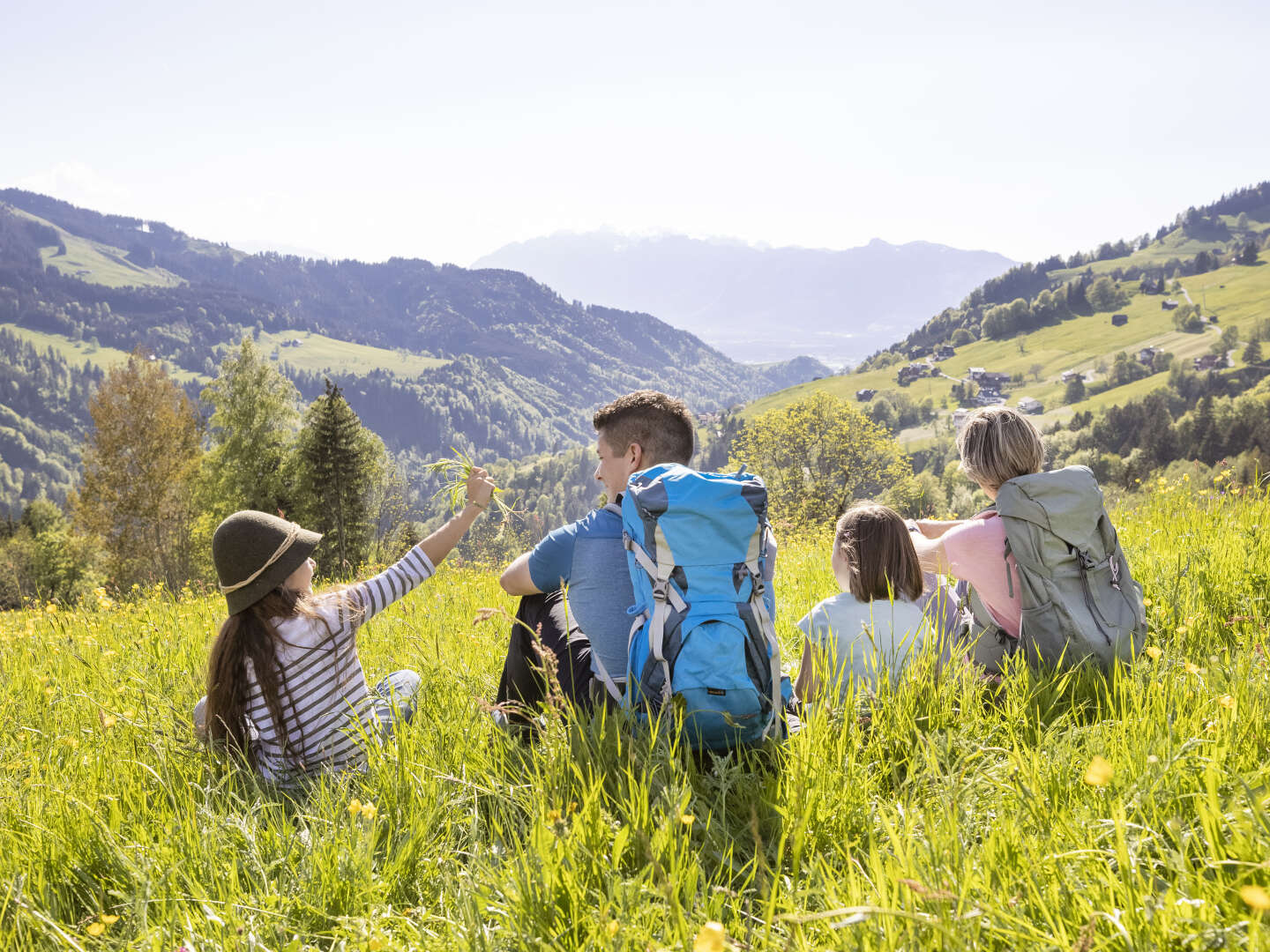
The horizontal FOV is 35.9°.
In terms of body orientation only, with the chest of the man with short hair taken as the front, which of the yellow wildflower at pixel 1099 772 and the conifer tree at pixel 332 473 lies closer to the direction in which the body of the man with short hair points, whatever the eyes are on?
the conifer tree

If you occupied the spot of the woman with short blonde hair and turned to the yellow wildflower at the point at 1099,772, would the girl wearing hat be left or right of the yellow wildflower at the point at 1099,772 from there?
right

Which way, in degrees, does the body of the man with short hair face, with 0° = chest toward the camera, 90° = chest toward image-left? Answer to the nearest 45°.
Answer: approximately 135°

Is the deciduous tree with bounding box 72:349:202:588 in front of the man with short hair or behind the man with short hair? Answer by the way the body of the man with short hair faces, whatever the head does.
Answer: in front

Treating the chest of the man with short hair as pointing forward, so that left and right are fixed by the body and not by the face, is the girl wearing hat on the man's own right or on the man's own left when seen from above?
on the man's own left

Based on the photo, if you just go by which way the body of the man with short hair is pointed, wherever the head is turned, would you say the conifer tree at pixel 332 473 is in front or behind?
in front

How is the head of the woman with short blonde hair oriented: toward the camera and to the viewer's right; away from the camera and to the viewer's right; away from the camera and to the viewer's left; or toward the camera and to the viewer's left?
away from the camera and to the viewer's left

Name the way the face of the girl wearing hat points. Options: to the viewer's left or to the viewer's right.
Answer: to the viewer's right

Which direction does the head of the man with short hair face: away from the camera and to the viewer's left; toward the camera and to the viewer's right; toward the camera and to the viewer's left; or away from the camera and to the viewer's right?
away from the camera and to the viewer's left

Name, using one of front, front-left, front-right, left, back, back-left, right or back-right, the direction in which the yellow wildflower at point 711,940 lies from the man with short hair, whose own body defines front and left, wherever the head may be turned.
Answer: back-left
